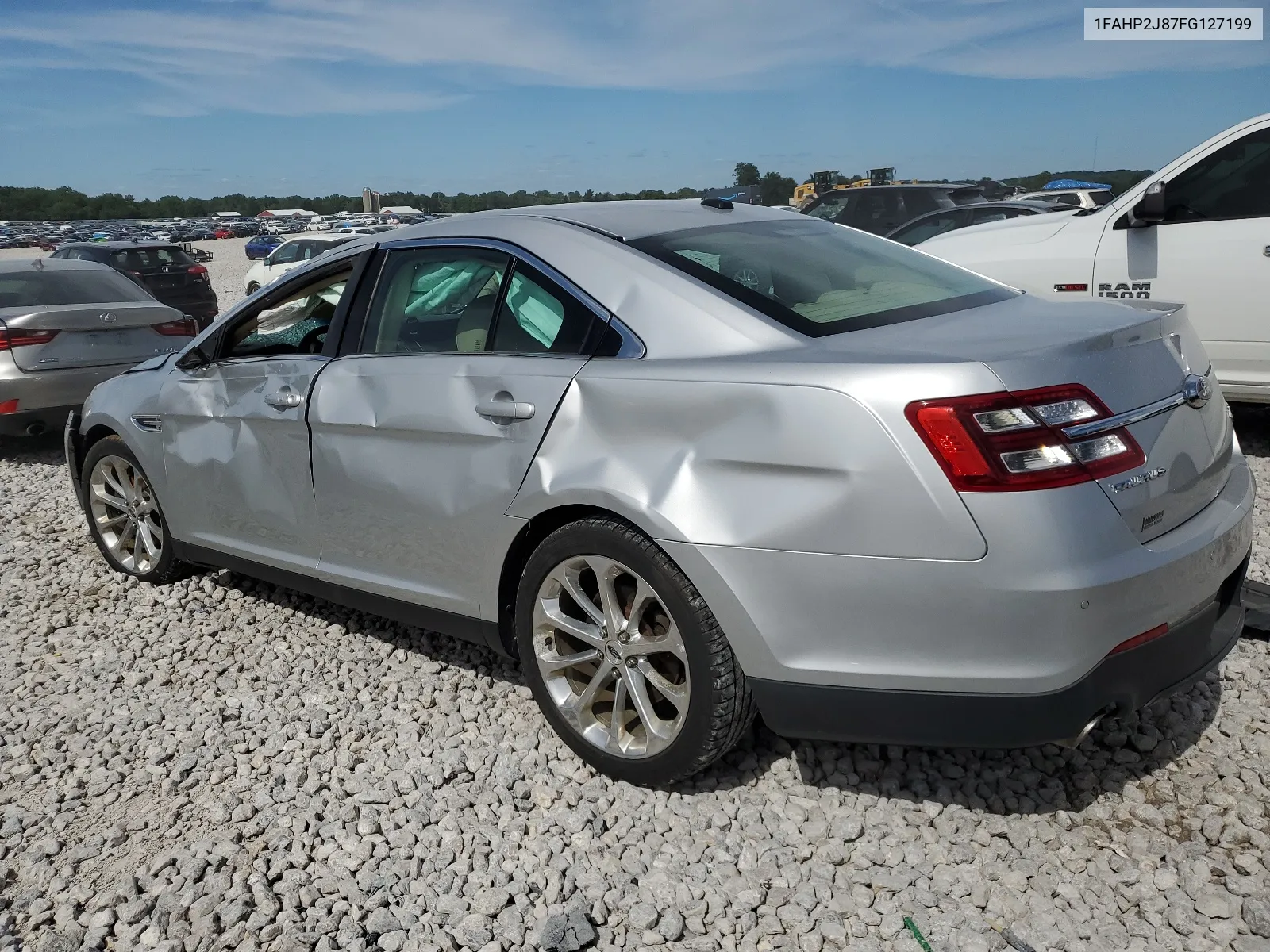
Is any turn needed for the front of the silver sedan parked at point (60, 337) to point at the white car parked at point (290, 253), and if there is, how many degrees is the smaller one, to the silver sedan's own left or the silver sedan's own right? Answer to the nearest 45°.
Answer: approximately 45° to the silver sedan's own right

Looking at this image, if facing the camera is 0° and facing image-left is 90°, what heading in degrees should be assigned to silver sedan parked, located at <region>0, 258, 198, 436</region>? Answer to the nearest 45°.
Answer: approximately 135°

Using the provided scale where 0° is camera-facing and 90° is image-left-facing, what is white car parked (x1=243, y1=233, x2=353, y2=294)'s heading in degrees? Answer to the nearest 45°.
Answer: approximately 135°

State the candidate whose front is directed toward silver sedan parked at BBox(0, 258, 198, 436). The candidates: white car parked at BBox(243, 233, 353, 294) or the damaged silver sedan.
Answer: the damaged silver sedan

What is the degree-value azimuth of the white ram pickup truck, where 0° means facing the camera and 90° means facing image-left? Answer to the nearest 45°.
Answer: approximately 90°

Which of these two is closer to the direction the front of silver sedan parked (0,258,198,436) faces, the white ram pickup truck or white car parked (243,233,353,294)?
the white car parked

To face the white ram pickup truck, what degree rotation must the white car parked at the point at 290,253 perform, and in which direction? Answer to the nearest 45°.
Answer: approximately 135° to its left
